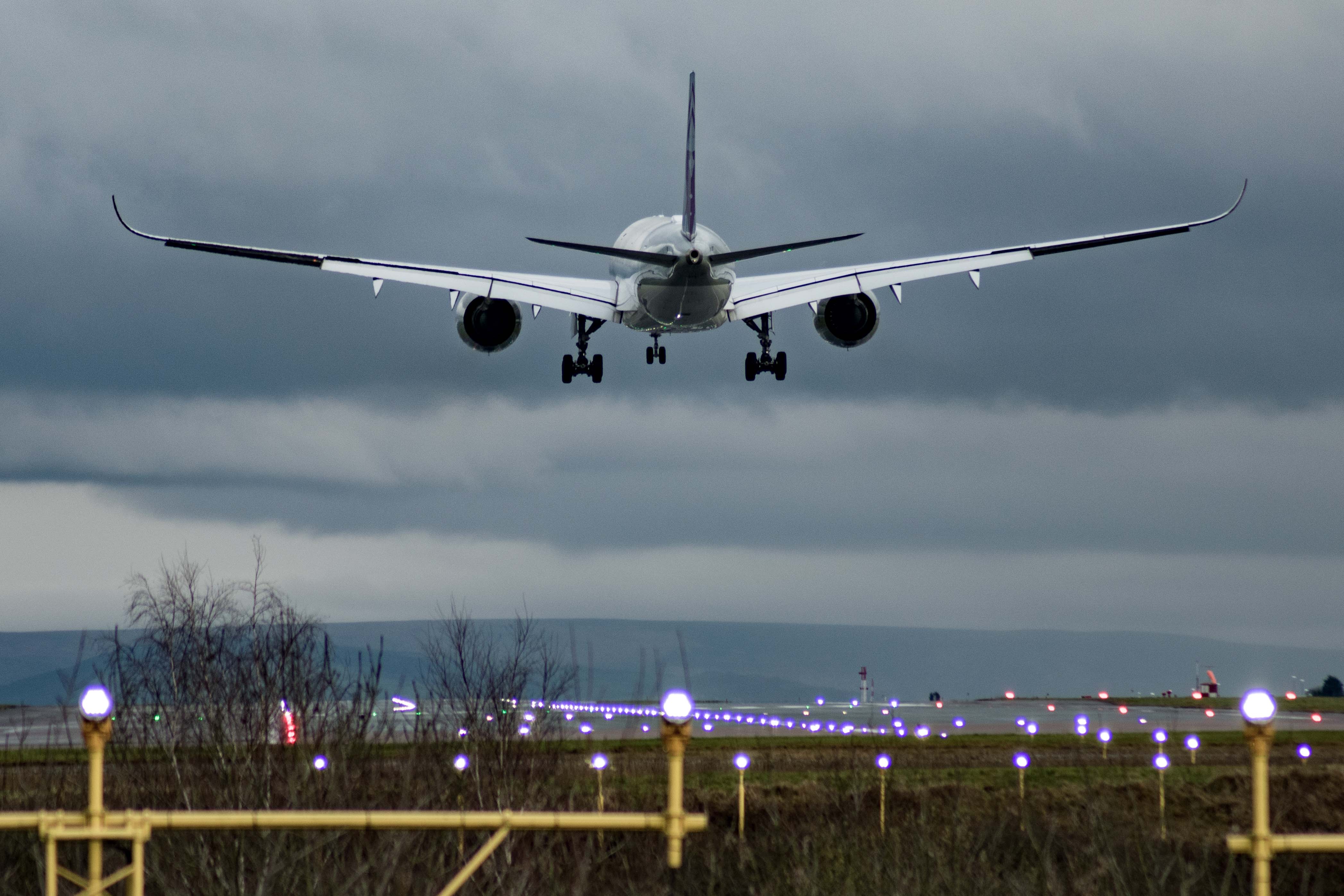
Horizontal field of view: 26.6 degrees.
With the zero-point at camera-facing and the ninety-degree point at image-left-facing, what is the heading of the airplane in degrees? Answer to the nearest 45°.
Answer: approximately 180°

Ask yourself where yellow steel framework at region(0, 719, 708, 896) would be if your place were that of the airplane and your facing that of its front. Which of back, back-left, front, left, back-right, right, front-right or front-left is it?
back

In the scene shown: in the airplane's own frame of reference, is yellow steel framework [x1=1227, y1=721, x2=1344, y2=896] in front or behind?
behind
